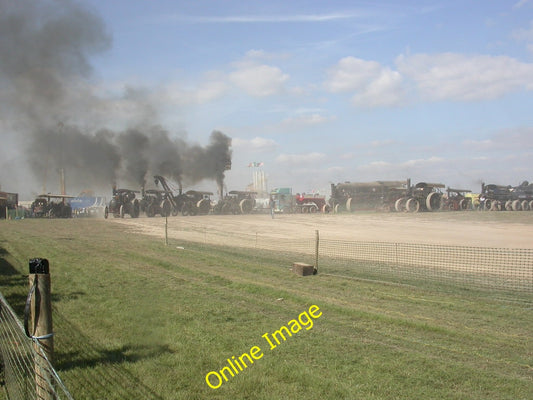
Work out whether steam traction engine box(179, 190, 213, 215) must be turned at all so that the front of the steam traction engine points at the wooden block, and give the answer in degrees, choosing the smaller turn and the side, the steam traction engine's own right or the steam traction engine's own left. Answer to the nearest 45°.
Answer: approximately 90° to the steam traction engine's own left

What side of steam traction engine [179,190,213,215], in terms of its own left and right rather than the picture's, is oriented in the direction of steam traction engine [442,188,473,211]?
back

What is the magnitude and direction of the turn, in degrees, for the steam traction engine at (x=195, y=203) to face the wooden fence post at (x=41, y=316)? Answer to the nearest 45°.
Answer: approximately 90° to its left

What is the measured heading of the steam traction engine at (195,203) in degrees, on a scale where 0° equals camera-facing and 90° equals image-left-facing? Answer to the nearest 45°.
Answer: approximately 90°

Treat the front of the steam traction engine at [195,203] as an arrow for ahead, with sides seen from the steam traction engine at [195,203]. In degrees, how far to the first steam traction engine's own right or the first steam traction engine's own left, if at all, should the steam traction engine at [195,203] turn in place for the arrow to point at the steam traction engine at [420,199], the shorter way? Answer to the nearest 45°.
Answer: approximately 180°
